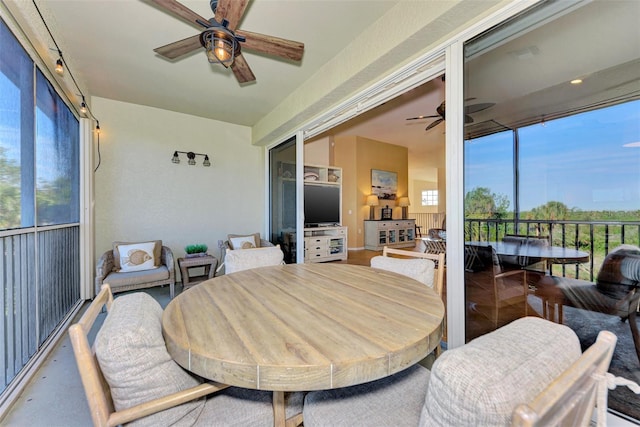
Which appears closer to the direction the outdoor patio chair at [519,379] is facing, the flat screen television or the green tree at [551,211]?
the flat screen television

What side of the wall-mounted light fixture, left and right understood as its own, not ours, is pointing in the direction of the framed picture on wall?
left

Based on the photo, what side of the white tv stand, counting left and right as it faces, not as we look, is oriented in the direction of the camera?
front

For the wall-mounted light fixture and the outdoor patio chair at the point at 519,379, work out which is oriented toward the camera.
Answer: the wall-mounted light fixture

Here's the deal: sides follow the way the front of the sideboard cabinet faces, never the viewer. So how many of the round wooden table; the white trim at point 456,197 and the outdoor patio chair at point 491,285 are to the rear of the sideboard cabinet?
0

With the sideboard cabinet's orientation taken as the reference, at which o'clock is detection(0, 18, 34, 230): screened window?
The screened window is roughly at 2 o'clock from the sideboard cabinet.

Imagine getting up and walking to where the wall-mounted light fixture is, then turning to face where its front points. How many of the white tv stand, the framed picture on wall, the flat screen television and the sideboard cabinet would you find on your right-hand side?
0

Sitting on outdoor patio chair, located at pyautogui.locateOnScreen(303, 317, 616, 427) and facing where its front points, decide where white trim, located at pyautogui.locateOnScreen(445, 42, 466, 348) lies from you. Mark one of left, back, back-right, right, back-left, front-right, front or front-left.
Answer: front-right

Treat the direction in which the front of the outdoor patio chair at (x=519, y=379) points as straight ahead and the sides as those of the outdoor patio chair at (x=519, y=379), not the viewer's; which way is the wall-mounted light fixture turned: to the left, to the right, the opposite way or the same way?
the opposite way

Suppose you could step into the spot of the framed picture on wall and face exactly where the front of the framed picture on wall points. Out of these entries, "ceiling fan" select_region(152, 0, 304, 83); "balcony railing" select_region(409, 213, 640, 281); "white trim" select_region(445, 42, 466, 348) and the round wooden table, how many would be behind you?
0

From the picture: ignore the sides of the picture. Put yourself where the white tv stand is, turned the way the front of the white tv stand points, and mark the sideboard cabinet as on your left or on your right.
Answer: on your left

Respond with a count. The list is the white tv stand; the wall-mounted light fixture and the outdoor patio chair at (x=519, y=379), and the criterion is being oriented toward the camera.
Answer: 2

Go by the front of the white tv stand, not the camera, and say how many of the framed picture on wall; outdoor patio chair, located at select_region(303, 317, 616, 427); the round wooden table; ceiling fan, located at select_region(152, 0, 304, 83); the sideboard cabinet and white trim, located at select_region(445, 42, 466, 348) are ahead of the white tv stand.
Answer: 4

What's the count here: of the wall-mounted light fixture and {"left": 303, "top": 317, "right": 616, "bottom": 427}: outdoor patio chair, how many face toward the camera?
1

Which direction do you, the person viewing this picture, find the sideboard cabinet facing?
facing the viewer and to the right of the viewer

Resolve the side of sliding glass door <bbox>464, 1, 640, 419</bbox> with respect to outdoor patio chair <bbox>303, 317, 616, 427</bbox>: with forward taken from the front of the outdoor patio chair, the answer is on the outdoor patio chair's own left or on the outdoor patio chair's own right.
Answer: on the outdoor patio chair's own right

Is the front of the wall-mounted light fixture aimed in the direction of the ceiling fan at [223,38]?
yes

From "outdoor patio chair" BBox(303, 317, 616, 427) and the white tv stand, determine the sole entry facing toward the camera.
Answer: the white tv stand

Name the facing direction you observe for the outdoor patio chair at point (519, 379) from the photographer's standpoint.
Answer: facing away from the viewer and to the left of the viewer

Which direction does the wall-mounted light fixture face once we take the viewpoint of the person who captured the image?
facing the viewer
